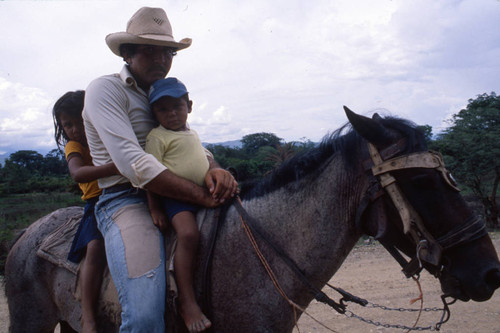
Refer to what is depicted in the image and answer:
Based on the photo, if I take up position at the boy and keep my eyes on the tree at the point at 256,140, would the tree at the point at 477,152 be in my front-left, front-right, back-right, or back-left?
front-right

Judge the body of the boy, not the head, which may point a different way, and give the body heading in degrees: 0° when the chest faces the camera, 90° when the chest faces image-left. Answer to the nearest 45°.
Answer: approximately 315°

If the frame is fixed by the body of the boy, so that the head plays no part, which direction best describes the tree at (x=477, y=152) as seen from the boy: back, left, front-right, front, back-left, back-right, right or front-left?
left

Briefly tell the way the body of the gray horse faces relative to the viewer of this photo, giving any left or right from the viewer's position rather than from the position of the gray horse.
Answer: facing to the right of the viewer

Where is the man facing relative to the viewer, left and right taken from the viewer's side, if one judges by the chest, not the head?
facing to the right of the viewer

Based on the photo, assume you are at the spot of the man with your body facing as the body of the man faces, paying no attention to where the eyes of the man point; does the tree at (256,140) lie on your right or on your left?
on your left

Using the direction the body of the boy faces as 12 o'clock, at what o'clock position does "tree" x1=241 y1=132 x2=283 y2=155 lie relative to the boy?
The tree is roughly at 8 o'clock from the boy.
